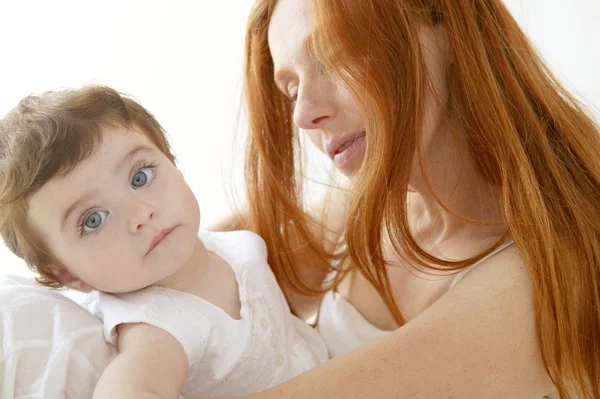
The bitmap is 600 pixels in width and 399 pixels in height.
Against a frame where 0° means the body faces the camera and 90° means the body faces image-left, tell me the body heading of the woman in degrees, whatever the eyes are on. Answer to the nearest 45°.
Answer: approximately 45°
